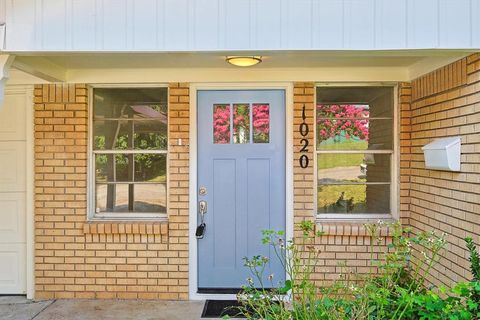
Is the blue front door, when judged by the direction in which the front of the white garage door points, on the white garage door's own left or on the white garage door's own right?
on the white garage door's own left

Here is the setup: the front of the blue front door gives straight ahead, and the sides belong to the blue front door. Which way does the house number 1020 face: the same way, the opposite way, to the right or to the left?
the same way

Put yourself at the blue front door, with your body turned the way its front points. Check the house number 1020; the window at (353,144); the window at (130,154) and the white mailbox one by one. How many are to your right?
1

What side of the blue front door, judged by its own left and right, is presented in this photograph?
front

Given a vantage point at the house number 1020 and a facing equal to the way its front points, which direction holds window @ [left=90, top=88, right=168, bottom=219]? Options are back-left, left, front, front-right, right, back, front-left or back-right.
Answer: right

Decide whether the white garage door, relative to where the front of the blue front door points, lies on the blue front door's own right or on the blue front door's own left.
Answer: on the blue front door's own right

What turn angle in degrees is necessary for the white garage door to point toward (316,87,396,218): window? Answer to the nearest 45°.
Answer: approximately 45° to its left

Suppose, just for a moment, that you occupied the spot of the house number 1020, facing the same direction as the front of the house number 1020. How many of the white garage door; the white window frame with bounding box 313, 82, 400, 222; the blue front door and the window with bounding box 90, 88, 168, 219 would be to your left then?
1

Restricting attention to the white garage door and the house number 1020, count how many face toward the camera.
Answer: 2

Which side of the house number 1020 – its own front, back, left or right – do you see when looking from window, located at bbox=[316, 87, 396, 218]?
left

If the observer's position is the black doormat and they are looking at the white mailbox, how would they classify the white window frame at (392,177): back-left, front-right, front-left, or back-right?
front-left

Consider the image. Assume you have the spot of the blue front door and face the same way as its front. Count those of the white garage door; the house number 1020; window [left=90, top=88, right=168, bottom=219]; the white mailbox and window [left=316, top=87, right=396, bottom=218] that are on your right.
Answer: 2

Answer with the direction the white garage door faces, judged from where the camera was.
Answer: facing the viewer

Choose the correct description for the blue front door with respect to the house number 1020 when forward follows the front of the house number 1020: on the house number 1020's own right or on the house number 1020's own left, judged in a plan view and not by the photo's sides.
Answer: on the house number 1020's own right

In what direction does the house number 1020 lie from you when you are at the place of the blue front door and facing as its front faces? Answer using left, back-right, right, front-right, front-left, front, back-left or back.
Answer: left
